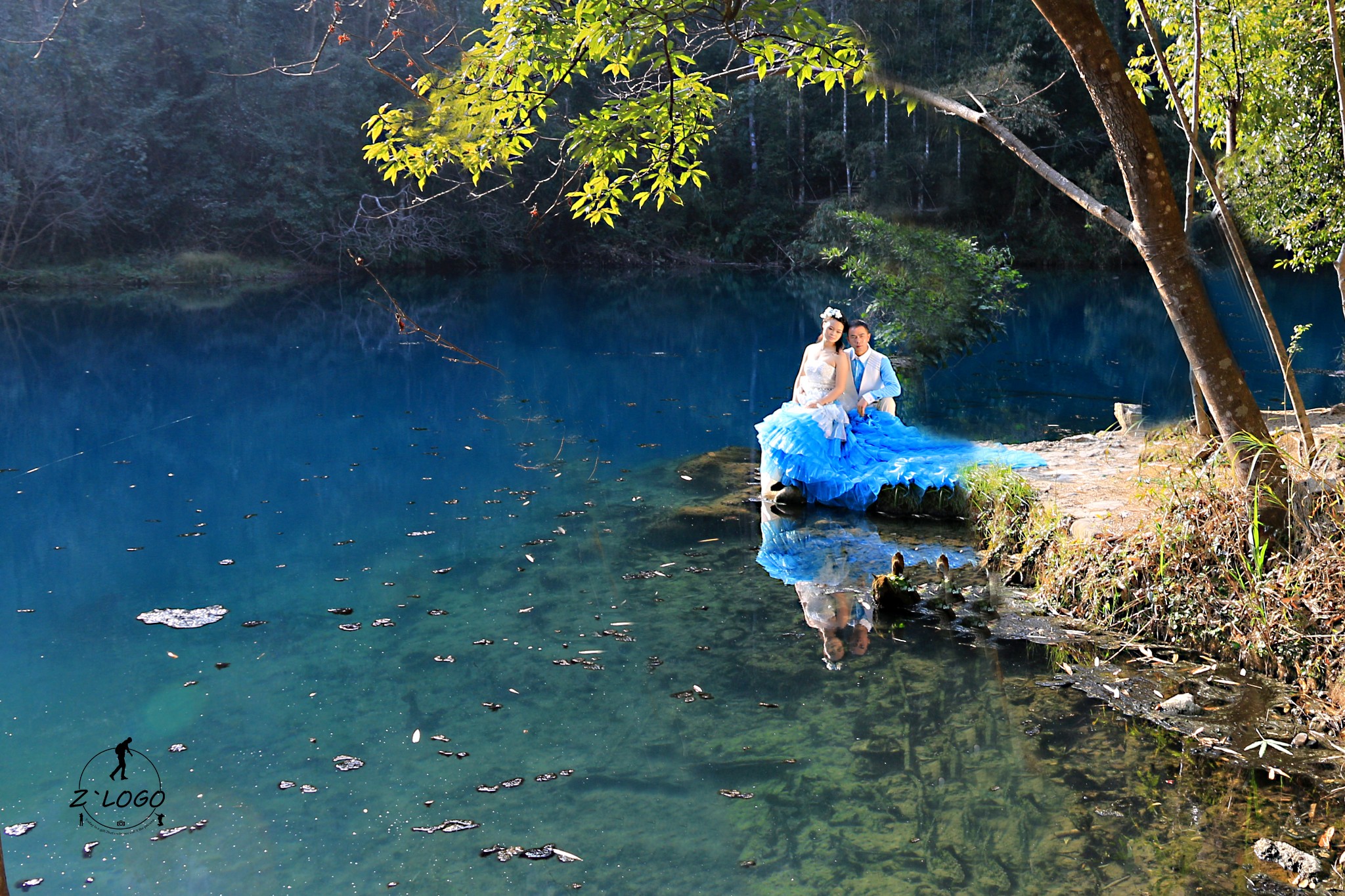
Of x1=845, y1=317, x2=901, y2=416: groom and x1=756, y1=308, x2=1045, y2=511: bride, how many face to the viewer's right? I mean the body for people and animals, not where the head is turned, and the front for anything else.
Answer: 0

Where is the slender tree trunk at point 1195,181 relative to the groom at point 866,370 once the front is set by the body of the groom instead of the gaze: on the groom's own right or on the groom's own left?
on the groom's own left

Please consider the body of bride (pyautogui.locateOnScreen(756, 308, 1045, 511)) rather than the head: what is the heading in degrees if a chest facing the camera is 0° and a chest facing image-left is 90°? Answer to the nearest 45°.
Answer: approximately 45°
